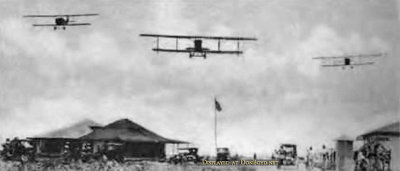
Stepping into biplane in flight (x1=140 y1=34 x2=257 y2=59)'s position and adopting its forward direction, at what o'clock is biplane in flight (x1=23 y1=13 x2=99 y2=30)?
biplane in flight (x1=23 y1=13 x2=99 y2=30) is roughly at 3 o'clock from biplane in flight (x1=140 y1=34 x2=257 y2=59).

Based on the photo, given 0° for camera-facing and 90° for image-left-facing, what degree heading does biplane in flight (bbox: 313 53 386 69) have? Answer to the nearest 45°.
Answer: approximately 0°

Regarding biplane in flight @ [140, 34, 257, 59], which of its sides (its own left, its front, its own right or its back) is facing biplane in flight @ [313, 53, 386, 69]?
left

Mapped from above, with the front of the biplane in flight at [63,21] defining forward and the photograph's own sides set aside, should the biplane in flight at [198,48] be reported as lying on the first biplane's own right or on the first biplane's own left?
on the first biplane's own left

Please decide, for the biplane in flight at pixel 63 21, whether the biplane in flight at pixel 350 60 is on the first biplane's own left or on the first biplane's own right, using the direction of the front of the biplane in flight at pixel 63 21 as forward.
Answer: on the first biplane's own left

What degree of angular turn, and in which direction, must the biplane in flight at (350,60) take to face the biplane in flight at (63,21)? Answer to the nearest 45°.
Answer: approximately 90° to its right

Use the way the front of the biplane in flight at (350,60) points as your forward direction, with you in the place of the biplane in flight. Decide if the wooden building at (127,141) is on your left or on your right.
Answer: on your right
